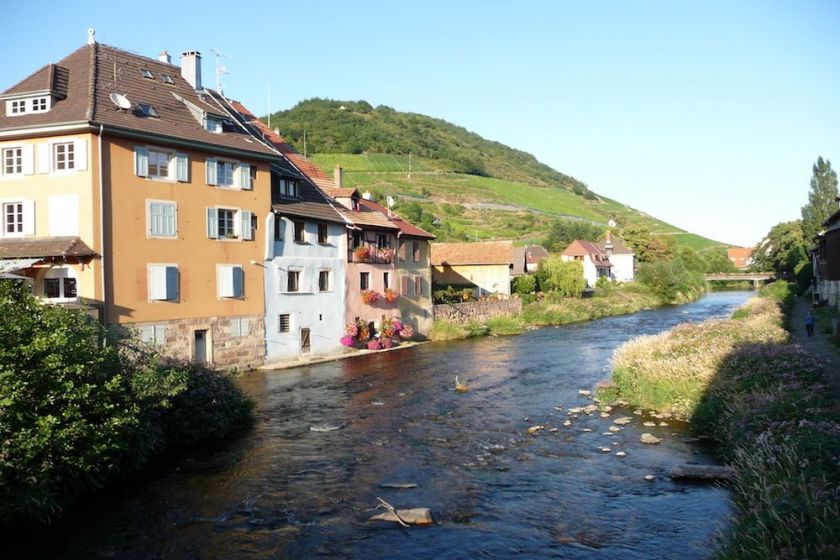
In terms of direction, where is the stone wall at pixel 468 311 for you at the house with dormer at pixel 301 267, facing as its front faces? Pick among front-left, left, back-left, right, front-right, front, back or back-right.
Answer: left

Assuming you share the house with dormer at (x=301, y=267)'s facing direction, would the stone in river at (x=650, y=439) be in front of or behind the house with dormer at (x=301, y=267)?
in front

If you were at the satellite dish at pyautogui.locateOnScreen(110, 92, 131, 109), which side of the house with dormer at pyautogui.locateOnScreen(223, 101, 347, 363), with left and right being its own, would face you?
right

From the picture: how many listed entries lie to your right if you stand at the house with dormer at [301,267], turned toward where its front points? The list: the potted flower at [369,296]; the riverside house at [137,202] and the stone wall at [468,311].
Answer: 1

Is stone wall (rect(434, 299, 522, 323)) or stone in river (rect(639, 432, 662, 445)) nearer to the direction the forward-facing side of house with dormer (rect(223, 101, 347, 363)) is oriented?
the stone in river

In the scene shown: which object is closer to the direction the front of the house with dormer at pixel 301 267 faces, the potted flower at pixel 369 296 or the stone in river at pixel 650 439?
the stone in river

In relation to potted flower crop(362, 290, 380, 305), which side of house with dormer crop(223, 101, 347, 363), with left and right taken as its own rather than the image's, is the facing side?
left

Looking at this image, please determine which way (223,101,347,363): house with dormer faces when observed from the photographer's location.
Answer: facing the viewer and to the right of the viewer

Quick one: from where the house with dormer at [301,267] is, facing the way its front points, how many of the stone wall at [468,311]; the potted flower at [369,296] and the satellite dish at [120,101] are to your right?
1
